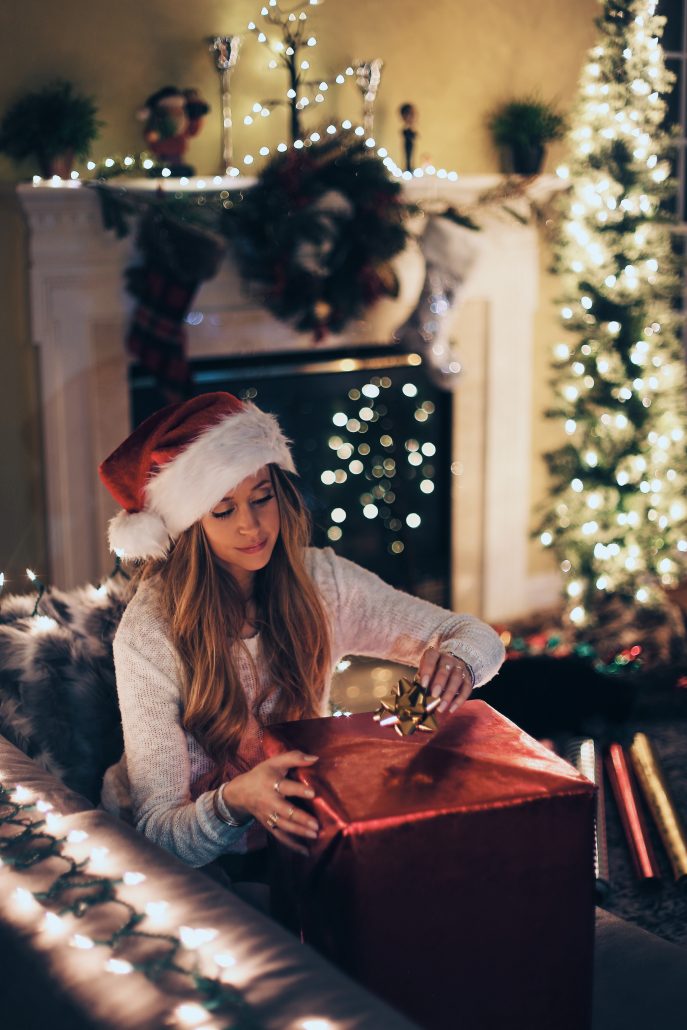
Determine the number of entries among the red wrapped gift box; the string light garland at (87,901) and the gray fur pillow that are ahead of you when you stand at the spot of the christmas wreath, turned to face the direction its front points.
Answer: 3

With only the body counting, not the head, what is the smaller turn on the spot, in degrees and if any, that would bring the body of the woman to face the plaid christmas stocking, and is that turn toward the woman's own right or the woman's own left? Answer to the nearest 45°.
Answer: approximately 135° to the woman's own left

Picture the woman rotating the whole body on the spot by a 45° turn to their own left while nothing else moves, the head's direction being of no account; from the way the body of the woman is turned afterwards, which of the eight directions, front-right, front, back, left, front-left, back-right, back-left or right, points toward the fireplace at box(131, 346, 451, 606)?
left

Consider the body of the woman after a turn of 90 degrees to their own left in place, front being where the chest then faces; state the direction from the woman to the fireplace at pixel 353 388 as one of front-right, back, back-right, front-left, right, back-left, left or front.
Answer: front-left

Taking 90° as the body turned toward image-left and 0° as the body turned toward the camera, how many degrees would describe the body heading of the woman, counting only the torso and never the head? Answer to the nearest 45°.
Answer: approximately 315°

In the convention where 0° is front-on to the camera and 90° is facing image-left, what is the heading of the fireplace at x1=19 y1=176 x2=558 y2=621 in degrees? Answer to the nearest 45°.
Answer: approximately 0°

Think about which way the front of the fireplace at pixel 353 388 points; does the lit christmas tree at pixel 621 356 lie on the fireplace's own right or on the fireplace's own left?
on the fireplace's own left

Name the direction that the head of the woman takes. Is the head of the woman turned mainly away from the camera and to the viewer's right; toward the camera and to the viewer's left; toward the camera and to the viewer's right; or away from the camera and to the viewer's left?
toward the camera and to the viewer's right
